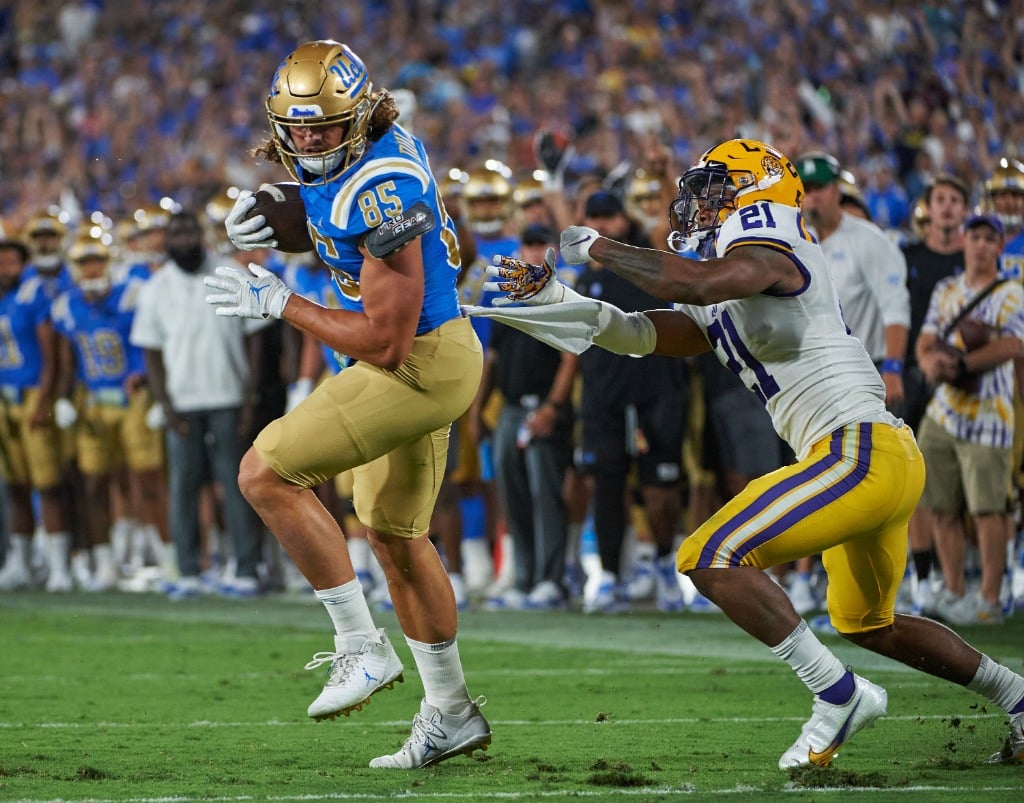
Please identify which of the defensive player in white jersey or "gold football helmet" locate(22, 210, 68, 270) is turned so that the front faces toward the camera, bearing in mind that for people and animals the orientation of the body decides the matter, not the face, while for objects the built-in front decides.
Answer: the gold football helmet

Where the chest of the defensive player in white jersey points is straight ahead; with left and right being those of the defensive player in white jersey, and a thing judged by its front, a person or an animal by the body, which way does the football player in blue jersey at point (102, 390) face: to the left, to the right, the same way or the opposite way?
to the left

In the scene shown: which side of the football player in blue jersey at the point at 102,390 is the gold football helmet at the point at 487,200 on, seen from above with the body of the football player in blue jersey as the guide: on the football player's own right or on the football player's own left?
on the football player's own left

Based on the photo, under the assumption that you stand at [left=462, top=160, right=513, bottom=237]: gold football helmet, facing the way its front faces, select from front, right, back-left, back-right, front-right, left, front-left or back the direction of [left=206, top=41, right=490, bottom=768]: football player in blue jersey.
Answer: front

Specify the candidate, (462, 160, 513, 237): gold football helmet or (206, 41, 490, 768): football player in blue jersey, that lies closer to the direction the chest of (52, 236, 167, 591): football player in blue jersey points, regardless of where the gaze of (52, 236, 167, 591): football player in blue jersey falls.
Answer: the football player in blue jersey

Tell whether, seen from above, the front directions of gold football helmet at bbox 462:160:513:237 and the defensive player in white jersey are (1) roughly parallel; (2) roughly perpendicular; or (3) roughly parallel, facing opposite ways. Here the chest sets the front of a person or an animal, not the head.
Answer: roughly perpendicular

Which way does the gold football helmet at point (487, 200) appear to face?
toward the camera

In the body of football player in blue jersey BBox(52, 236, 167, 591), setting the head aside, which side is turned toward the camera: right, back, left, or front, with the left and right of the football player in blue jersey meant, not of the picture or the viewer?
front

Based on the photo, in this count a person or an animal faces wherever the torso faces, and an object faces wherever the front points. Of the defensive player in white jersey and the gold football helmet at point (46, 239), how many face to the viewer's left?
1

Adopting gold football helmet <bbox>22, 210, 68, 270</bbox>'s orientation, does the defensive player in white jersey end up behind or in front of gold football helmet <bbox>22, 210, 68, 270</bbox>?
in front

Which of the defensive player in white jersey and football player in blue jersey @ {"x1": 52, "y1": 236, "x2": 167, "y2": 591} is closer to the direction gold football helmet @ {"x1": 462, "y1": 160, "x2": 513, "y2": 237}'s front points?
the defensive player in white jersey

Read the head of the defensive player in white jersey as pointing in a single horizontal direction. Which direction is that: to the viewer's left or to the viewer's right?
to the viewer's left

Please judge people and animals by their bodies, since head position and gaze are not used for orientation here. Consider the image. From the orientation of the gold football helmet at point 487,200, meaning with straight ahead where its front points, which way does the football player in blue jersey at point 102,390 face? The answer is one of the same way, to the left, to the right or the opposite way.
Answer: the same way

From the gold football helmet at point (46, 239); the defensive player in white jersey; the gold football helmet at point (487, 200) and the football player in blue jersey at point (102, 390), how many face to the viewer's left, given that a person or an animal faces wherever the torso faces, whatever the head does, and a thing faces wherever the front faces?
1

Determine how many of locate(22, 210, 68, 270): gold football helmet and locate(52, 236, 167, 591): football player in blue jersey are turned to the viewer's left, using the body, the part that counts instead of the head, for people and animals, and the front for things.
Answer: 0

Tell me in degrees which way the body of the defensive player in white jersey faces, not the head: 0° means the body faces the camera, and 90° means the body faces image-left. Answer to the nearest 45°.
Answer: approximately 90°
